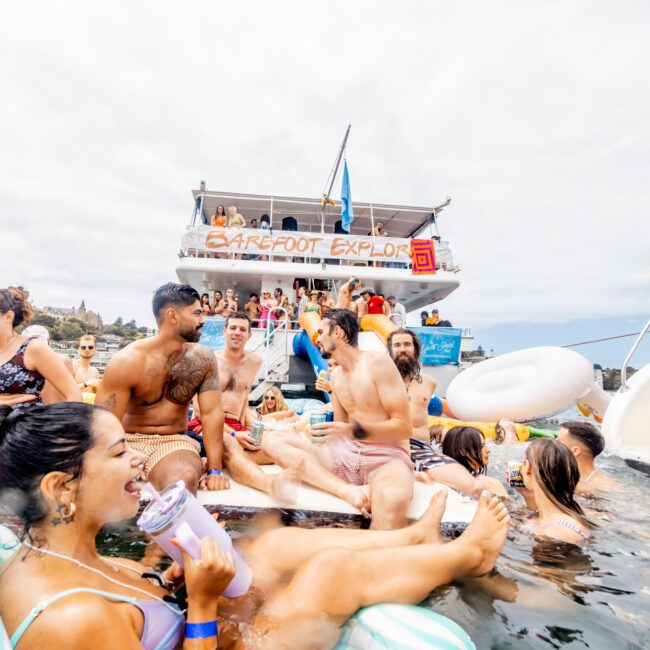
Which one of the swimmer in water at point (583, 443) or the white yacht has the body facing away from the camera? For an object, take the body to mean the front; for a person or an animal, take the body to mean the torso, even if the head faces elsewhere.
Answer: the white yacht

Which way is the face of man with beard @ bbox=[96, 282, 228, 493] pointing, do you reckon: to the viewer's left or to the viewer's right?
to the viewer's right

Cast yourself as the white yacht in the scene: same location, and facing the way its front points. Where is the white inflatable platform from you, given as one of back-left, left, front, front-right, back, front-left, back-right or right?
back

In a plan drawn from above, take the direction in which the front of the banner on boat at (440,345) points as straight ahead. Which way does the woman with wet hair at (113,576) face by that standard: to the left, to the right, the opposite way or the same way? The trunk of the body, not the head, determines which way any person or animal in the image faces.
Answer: to the left

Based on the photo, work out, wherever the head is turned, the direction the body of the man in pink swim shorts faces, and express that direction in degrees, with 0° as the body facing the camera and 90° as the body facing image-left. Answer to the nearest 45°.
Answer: approximately 45°

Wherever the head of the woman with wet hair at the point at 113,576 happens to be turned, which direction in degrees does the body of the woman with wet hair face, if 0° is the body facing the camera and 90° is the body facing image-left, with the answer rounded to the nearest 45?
approximately 270°

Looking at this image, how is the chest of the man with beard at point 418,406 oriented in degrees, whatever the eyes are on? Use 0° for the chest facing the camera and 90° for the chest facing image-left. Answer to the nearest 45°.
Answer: approximately 0°

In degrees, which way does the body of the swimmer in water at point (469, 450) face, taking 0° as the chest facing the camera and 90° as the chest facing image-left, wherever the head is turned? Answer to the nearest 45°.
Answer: approximately 270°

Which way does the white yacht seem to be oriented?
away from the camera

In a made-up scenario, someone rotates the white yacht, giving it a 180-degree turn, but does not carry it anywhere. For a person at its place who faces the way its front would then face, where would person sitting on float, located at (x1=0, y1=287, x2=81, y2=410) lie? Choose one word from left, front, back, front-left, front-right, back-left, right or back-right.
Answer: front

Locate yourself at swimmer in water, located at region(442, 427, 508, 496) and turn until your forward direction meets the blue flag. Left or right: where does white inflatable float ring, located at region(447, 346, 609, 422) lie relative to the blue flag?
right

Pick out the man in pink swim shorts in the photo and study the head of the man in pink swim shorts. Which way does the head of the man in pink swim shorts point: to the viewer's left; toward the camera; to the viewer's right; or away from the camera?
to the viewer's left

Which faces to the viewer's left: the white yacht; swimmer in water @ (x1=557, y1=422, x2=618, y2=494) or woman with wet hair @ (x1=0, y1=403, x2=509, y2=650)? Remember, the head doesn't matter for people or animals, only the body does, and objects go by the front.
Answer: the swimmer in water
